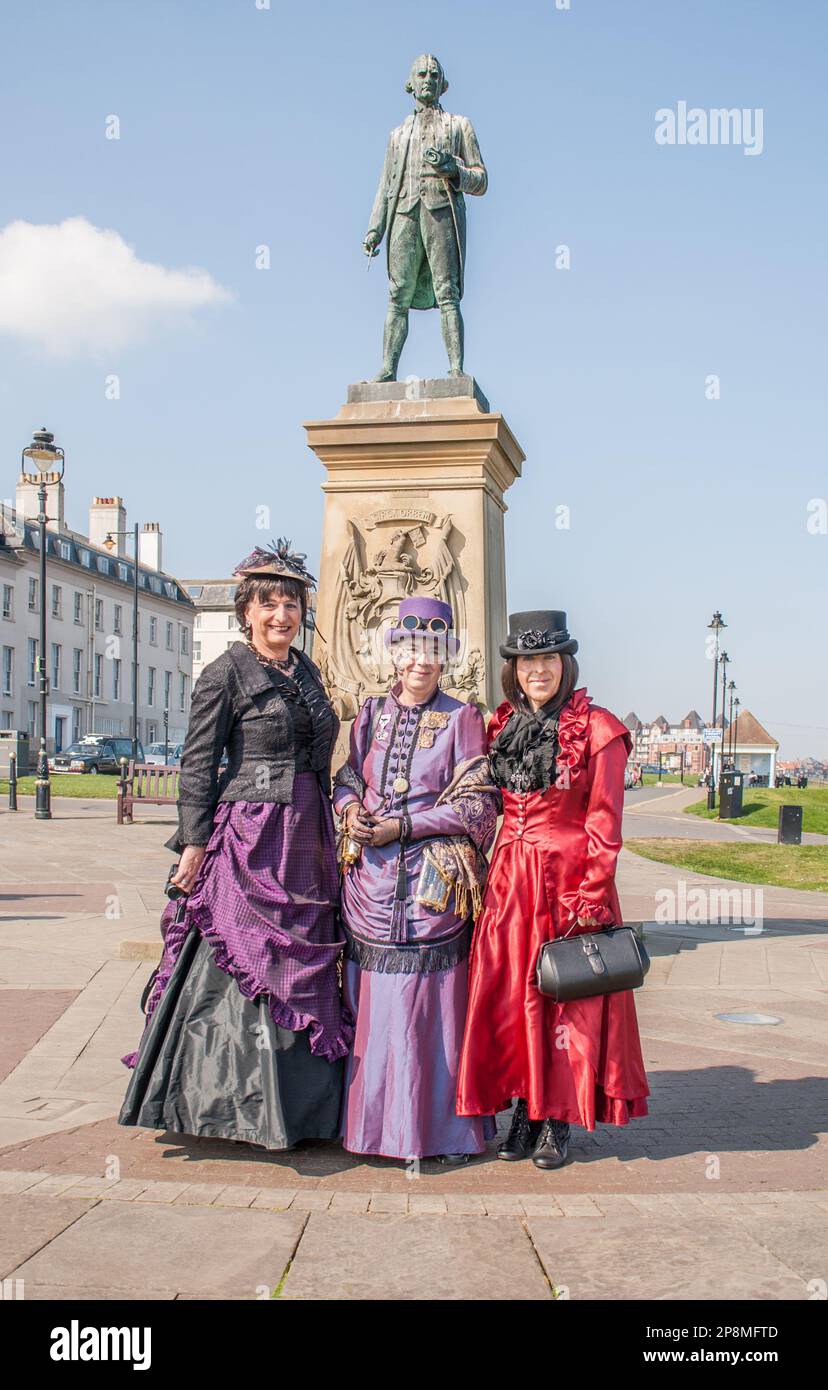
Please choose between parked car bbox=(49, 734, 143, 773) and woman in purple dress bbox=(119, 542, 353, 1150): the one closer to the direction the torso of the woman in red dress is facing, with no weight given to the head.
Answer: the woman in purple dress

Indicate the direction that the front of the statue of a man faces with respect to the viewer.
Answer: facing the viewer

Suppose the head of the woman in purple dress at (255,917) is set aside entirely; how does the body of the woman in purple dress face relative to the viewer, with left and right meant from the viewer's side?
facing the viewer and to the right of the viewer

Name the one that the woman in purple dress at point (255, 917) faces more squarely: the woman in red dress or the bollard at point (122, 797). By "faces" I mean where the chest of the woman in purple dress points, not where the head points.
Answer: the woman in red dress

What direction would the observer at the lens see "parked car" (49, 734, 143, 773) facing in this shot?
facing the viewer and to the left of the viewer

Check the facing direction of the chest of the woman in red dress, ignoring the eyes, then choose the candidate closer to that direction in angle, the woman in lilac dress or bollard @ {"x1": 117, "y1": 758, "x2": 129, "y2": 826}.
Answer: the woman in lilac dress

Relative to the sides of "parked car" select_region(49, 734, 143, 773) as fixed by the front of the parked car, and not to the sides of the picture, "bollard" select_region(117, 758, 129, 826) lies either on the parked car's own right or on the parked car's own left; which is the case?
on the parked car's own left

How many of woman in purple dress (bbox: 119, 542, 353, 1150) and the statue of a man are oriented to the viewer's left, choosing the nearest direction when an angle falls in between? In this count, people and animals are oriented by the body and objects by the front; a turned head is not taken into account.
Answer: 0
